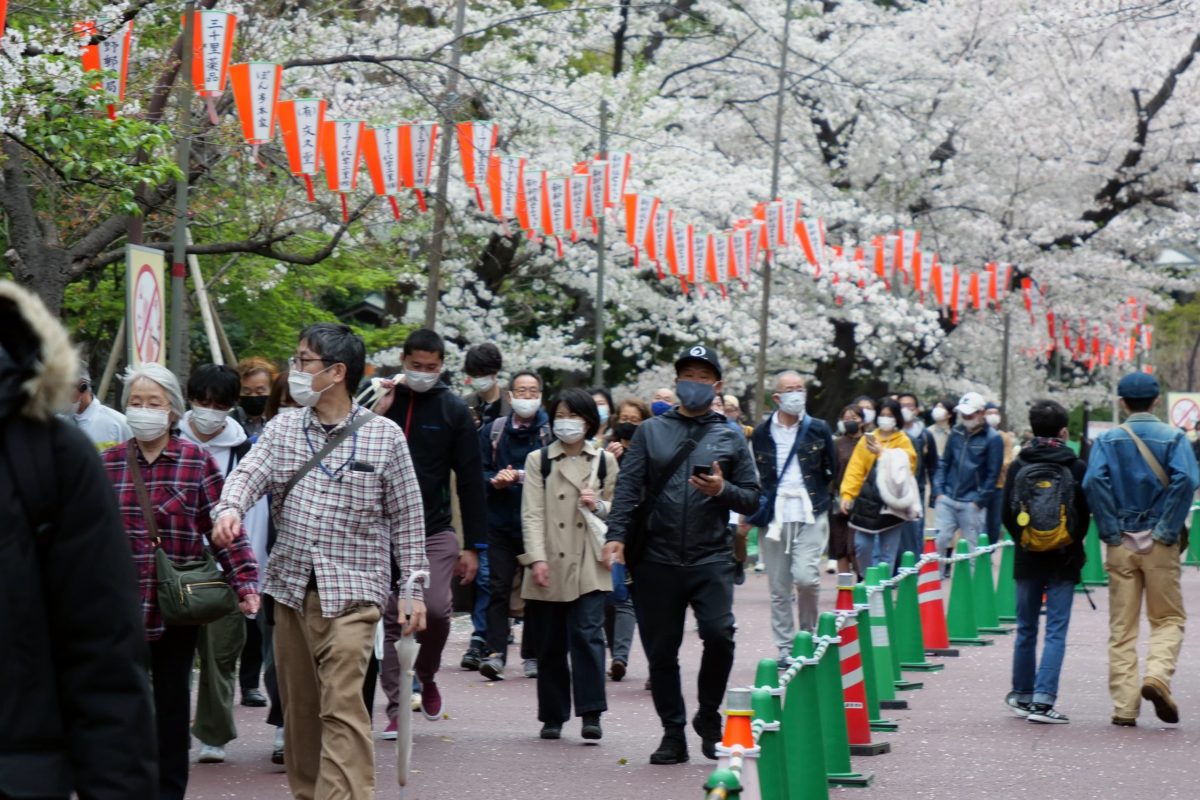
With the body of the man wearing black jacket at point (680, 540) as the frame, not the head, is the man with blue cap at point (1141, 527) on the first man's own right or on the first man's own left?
on the first man's own left

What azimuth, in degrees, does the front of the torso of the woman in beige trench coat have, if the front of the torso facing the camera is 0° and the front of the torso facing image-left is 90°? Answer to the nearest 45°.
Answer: approximately 0°

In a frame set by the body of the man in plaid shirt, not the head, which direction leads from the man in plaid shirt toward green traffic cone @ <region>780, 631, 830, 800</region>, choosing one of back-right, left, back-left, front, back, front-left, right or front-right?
back-left

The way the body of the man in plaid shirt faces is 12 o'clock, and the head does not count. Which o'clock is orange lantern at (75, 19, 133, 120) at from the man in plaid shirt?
The orange lantern is roughly at 4 o'clock from the man in plaid shirt.

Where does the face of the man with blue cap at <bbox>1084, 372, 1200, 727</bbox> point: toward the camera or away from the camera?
away from the camera

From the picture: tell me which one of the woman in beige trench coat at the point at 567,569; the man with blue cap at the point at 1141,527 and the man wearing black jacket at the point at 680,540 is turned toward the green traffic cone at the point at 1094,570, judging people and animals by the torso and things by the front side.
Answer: the man with blue cap

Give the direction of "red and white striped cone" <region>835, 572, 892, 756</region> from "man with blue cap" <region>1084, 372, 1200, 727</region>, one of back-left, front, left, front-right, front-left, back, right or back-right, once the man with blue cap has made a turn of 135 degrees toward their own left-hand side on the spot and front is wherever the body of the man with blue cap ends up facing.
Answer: front

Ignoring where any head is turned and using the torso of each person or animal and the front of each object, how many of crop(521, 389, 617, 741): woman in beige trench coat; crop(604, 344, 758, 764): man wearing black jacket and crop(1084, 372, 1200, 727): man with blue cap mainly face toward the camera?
2

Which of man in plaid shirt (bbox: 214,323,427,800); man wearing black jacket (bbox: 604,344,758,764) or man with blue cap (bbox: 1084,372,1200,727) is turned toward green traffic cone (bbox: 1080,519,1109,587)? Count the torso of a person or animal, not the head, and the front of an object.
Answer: the man with blue cap

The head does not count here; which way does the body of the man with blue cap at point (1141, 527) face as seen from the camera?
away from the camera

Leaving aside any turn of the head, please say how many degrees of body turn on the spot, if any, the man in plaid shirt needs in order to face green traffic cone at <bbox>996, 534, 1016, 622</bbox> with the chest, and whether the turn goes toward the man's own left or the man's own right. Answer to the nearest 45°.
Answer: approximately 180°

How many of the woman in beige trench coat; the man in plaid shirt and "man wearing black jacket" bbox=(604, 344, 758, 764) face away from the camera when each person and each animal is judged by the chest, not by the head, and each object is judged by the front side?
0

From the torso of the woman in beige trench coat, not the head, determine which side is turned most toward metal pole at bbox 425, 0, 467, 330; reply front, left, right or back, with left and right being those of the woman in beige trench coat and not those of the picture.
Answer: back

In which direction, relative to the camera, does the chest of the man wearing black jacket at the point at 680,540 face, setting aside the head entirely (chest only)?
toward the camera
